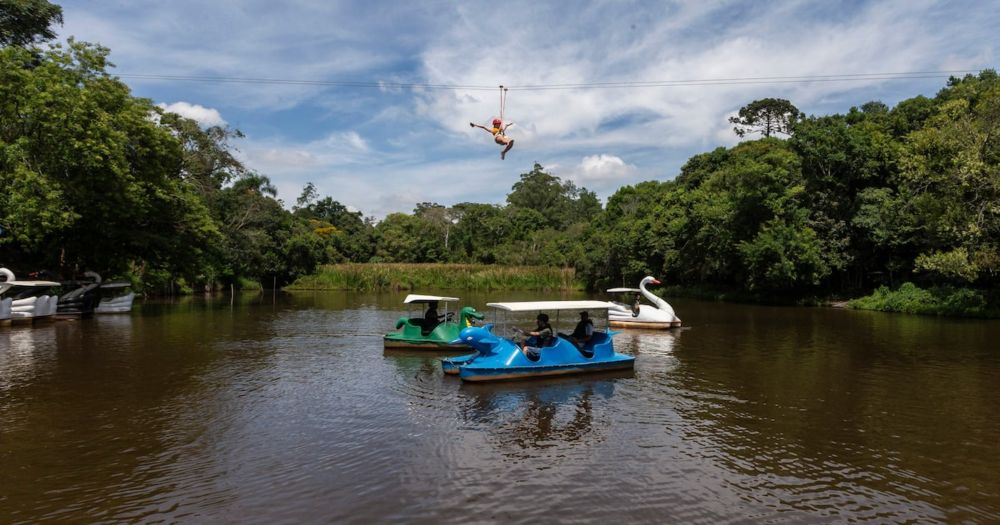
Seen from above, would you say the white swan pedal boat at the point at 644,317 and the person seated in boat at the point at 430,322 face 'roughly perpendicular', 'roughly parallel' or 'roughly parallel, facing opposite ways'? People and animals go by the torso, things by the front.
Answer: roughly parallel

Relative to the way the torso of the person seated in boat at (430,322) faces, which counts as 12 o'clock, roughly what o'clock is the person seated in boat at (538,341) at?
the person seated in boat at (538,341) is roughly at 2 o'clock from the person seated in boat at (430,322).

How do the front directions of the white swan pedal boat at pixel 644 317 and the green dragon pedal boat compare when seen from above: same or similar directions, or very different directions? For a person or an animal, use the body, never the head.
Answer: same or similar directions

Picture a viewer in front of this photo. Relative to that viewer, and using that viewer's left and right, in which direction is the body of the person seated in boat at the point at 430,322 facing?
facing to the right of the viewer

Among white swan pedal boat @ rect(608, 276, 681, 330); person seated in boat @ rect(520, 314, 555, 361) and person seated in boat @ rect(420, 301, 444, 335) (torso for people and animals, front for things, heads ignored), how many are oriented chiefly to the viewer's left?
1

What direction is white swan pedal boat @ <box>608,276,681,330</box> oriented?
to the viewer's right

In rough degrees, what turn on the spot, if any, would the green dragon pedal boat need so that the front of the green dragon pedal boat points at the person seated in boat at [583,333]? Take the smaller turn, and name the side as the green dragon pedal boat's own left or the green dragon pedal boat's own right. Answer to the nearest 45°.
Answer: approximately 45° to the green dragon pedal boat's own right

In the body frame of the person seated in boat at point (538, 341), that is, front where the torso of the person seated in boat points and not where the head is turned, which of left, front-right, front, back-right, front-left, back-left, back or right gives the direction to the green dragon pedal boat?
front-right

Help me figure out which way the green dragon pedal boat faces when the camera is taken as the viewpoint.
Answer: facing to the right of the viewer

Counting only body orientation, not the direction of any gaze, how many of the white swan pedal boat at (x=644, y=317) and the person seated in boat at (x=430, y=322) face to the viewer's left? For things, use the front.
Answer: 0

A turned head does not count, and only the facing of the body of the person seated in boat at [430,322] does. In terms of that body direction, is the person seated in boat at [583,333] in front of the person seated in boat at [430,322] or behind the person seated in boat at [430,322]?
in front

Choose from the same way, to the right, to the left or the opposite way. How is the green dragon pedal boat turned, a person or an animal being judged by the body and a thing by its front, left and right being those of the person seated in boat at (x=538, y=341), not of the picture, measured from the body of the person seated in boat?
the opposite way

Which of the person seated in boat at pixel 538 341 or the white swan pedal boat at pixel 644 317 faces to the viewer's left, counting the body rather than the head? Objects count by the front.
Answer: the person seated in boat

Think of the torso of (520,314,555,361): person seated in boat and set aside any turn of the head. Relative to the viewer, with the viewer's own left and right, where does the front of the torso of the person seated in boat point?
facing to the left of the viewer

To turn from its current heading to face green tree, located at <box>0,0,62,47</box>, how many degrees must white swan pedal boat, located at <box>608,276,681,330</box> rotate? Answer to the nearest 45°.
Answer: approximately 180°

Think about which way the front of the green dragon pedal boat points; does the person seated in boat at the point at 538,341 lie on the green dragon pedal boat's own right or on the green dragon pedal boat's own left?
on the green dragon pedal boat's own right

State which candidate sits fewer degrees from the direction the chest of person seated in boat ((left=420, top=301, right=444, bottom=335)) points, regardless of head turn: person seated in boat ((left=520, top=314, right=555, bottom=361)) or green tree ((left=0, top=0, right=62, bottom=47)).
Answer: the person seated in boat
